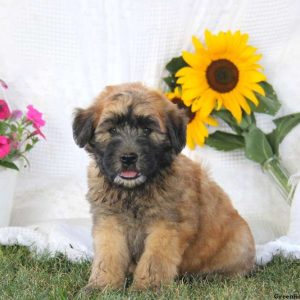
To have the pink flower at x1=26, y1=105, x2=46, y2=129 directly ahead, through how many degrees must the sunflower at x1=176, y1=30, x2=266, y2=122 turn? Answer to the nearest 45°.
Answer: approximately 90° to its right

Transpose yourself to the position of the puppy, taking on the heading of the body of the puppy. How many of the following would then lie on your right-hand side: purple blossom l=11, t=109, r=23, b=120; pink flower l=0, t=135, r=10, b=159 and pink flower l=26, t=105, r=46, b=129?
3

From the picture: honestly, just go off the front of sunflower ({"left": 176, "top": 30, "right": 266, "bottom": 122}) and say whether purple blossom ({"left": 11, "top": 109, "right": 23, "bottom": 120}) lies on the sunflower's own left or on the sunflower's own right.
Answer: on the sunflower's own right

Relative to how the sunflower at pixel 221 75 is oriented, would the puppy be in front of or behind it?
in front

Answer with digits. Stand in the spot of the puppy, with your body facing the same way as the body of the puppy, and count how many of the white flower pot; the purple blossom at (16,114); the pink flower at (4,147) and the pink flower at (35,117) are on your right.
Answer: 4

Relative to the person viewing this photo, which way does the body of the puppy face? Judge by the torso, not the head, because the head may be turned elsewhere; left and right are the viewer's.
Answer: facing the viewer and to the left of the viewer

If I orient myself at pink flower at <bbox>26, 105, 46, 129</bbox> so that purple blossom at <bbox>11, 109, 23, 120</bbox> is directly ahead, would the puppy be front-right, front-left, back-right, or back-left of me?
back-left

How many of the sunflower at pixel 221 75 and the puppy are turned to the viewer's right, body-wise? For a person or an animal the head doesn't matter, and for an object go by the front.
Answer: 0

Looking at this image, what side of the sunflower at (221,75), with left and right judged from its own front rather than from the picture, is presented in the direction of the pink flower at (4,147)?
right

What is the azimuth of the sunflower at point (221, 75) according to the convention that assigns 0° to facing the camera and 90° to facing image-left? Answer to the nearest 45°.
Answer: approximately 0°

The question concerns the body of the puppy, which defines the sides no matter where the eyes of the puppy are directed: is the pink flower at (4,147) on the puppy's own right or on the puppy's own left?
on the puppy's own right

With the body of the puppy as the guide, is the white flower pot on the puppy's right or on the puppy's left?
on the puppy's right
